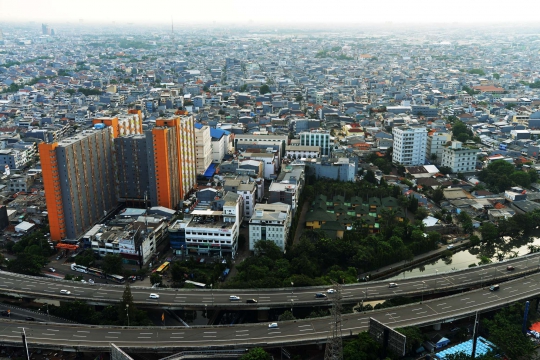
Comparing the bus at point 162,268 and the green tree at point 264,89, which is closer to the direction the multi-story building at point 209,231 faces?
the bus

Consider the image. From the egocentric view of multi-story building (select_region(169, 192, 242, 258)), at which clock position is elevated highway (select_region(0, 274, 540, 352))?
The elevated highway is roughly at 12 o'clock from the multi-story building.

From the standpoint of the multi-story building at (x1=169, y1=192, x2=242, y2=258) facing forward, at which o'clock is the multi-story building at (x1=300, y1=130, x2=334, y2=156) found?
the multi-story building at (x1=300, y1=130, x2=334, y2=156) is roughly at 7 o'clock from the multi-story building at (x1=169, y1=192, x2=242, y2=258).

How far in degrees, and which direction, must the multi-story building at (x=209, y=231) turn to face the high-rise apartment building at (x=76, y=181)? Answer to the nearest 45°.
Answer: approximately 90° to its right

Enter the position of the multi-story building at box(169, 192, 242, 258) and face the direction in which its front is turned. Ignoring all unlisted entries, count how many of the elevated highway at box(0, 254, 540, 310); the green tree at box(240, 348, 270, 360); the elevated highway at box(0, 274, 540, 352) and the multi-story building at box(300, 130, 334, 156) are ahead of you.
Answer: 3

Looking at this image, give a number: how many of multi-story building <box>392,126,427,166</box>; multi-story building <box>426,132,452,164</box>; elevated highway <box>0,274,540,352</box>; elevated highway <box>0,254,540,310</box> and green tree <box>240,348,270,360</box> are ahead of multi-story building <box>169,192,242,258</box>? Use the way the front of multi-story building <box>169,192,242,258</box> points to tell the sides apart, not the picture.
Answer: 3

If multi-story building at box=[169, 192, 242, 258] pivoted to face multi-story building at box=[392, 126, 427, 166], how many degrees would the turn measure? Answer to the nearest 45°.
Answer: approximately 135° to its left

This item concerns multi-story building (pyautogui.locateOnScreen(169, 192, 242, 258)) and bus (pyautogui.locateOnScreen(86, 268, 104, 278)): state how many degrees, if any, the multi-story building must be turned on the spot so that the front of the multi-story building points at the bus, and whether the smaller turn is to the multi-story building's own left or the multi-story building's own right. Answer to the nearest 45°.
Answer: approximately 90° to the multi-story building's own right

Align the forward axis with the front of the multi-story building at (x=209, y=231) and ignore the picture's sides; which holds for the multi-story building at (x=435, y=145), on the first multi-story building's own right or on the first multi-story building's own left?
on the first multi-story building's own left

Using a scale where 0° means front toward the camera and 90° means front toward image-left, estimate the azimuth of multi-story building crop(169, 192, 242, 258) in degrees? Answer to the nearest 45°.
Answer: approximately 0°

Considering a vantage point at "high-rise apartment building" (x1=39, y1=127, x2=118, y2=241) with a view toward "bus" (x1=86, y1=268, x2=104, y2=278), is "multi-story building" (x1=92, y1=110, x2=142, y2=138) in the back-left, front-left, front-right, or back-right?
back-left

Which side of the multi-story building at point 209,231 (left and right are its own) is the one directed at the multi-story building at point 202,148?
back
